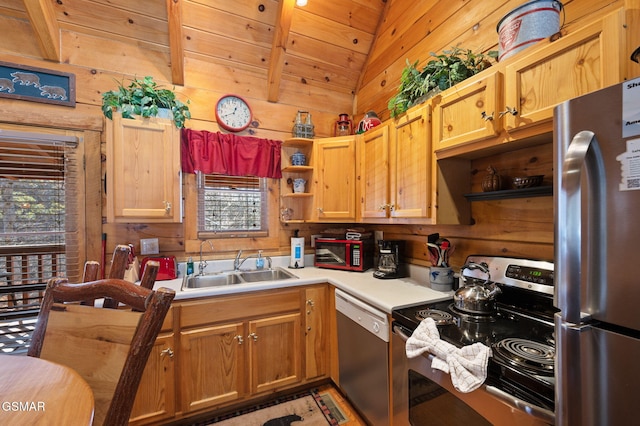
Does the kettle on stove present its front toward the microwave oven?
no

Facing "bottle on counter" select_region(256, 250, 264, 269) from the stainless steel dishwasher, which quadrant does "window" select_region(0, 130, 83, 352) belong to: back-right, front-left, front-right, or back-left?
front-left

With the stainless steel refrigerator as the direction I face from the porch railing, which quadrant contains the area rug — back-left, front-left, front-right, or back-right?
front-left

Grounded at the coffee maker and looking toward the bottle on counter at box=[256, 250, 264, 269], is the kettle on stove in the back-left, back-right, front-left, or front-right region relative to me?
back-left

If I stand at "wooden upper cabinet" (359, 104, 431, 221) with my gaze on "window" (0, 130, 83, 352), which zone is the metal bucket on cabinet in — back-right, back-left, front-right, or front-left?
back-left

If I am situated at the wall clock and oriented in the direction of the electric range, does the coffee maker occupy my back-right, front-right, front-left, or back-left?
front-left

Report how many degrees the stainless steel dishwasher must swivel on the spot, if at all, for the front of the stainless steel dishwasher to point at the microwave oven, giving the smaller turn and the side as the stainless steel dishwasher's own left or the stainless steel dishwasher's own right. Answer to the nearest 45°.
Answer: approximately 135° to the stainless steel dishwasher's own right

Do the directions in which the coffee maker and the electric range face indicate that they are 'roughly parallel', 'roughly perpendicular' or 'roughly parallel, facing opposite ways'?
roughly parallel

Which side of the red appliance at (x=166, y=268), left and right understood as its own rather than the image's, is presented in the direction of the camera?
front

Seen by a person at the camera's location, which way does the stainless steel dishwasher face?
facing the viewer and to the left of the viewer

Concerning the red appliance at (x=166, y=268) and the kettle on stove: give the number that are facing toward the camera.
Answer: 1

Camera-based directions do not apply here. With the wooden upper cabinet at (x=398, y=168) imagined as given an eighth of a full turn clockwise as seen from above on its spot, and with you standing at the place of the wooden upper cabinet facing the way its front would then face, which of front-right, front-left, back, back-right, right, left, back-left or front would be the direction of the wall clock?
front

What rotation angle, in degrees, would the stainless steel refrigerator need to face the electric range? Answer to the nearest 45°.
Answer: approximately 90° to its right
